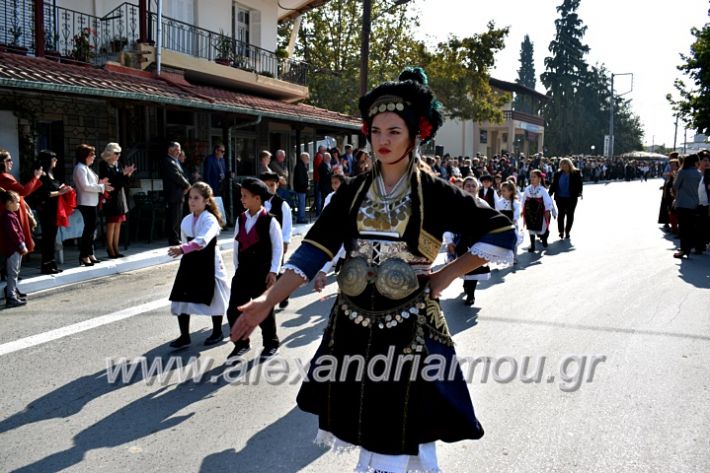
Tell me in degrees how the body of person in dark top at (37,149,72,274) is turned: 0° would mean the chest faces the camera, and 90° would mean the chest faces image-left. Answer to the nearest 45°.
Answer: approximately 270°

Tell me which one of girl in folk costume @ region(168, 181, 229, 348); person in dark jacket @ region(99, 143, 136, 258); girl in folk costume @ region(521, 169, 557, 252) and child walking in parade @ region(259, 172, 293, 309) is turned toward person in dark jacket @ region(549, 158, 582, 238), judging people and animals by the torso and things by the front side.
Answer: person in dark jacket @ region(99, 143, 136, 258)

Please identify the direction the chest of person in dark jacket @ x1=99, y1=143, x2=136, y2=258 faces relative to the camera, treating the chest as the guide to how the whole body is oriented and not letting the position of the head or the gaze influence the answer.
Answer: to the viewer's right

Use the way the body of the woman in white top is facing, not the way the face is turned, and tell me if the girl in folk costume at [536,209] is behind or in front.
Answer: in front

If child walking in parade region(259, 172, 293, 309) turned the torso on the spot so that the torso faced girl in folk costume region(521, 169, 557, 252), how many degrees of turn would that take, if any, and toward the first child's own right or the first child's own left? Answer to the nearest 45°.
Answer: approximately 180°

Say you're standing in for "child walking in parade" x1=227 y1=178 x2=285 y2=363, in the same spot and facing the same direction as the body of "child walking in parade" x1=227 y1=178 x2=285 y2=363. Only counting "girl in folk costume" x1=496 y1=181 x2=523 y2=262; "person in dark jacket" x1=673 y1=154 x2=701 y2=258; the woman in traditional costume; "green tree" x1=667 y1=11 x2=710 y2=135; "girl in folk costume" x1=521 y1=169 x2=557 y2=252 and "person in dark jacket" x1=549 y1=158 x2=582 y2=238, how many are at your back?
5

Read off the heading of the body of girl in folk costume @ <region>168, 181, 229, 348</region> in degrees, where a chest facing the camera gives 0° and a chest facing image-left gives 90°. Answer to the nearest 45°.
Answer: approximately 45°

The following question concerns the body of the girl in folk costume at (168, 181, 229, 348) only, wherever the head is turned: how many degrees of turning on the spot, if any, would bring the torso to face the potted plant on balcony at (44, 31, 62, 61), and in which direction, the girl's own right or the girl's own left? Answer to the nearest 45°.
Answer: approximately 135° to the girl's own right

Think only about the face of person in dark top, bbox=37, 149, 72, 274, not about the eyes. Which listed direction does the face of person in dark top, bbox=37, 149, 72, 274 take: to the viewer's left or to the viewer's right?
to the viewer's right

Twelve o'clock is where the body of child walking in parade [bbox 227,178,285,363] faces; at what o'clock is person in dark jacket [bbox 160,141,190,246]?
The person in dark jacket is roughly at 4 o'clock from the child walking in parade.

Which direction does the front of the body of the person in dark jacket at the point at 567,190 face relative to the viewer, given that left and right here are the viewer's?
facing the viewer

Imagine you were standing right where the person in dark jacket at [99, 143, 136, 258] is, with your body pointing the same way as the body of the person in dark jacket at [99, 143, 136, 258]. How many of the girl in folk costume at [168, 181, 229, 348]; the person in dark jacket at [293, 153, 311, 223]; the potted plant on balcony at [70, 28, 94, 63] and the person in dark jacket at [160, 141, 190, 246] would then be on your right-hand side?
1

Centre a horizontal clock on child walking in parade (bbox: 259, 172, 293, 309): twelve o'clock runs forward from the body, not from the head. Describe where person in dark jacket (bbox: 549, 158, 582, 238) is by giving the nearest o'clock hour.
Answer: The person in dark jacket is roughly at 6 o'clock from the child walking in parade.
